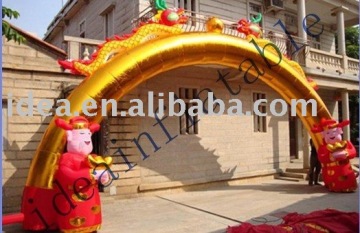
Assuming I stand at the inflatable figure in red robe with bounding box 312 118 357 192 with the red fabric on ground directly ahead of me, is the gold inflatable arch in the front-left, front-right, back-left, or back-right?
front-right

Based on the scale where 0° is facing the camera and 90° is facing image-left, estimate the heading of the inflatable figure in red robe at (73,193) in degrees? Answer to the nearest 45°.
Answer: approximately 315°

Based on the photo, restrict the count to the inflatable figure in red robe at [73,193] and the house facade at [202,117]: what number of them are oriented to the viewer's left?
0

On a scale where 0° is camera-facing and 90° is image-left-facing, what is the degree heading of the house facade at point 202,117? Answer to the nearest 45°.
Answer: approximately 315°

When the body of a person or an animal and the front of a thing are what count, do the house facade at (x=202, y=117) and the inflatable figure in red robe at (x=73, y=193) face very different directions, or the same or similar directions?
same or similar directions

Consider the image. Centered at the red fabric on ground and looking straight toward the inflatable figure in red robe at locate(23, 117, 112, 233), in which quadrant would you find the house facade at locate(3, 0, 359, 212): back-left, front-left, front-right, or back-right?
front-right

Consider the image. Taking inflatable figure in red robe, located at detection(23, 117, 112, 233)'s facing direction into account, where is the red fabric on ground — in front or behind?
in front

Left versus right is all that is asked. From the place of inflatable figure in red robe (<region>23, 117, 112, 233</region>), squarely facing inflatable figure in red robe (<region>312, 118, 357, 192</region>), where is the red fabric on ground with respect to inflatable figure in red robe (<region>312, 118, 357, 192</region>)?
right

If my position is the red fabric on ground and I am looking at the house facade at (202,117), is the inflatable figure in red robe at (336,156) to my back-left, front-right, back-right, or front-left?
front-right
